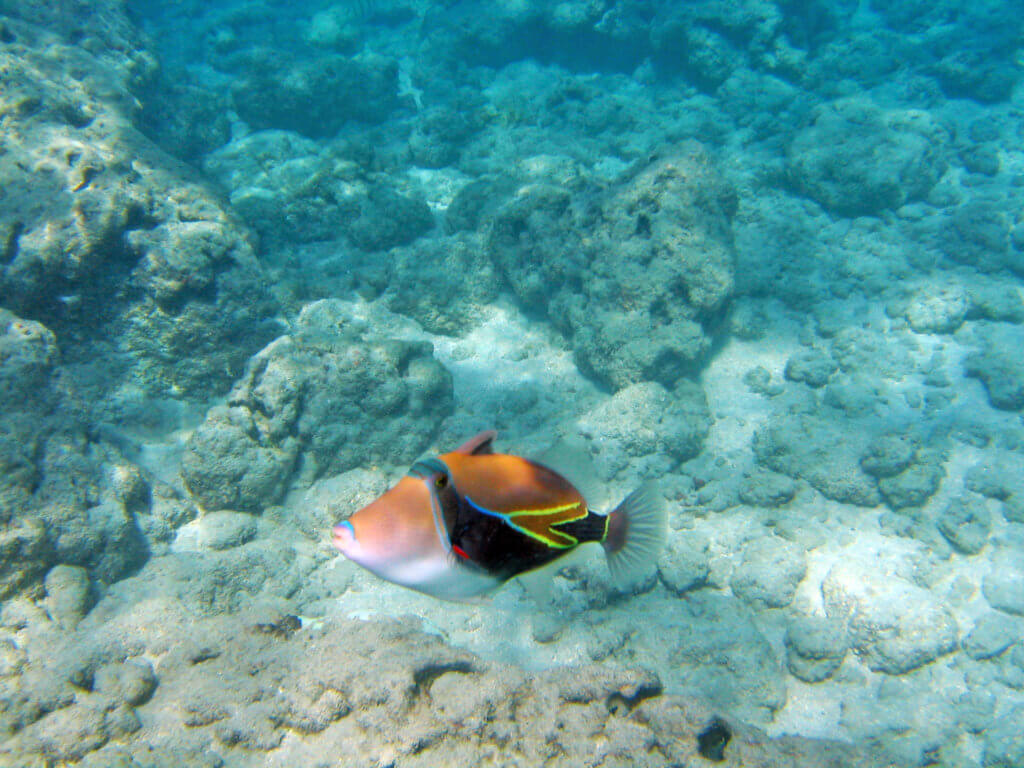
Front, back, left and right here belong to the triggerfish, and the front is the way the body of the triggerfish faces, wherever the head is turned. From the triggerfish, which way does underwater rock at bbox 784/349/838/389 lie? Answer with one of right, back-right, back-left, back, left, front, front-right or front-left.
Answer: back-right

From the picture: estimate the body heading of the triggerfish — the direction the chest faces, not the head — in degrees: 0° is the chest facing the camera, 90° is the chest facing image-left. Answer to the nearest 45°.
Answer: approximately 90°

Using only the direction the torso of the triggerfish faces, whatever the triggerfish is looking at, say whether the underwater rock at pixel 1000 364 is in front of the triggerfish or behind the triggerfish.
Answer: behind

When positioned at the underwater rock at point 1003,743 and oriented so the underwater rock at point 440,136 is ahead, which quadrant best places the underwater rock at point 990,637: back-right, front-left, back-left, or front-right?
front-right

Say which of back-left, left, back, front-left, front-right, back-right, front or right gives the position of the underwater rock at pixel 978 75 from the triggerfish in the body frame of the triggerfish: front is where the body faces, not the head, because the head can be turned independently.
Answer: back-right

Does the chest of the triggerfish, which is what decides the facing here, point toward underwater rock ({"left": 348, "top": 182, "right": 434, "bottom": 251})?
no

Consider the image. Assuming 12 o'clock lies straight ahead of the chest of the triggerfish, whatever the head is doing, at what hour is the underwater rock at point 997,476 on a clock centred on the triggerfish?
The underwater rock is roughly at 5 o'clock from the triggerfish.

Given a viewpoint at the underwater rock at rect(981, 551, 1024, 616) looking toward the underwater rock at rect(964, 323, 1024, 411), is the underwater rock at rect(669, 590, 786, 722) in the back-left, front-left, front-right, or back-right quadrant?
back-left

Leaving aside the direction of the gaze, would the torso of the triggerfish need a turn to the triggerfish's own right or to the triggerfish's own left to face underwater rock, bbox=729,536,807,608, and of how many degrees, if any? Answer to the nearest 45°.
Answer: approximately 135° to the triggerfish's own right

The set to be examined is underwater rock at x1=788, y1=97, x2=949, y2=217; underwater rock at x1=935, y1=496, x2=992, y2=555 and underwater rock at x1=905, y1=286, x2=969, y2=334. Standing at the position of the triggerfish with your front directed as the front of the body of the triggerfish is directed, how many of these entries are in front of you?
0

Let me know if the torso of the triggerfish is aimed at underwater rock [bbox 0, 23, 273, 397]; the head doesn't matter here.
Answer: no

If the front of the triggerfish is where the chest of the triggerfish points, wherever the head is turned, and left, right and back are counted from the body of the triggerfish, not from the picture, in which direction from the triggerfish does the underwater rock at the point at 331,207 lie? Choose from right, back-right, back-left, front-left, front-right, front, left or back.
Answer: right

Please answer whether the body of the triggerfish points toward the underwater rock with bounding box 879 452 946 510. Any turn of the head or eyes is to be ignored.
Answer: no

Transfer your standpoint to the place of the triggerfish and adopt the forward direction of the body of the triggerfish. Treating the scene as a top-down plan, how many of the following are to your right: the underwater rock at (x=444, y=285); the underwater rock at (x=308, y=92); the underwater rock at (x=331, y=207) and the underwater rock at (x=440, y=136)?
4

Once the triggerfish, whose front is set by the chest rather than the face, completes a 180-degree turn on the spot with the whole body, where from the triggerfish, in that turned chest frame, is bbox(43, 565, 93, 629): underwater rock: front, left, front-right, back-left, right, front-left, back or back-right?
back-left

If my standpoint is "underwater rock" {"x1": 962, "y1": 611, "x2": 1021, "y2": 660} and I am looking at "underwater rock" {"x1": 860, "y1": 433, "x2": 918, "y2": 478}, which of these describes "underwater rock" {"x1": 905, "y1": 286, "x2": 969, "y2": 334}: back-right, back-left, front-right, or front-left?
front-right
